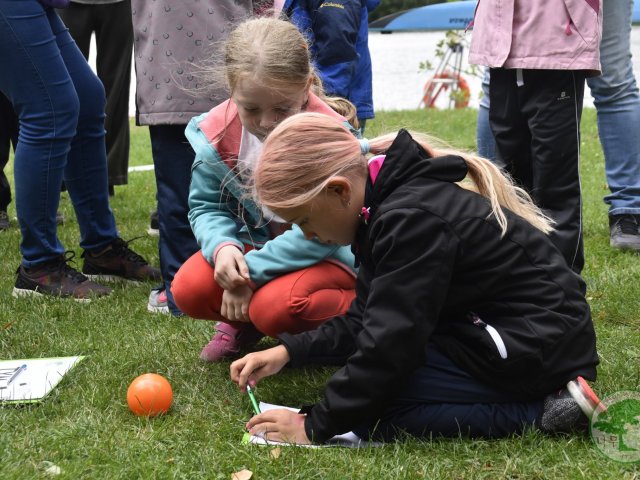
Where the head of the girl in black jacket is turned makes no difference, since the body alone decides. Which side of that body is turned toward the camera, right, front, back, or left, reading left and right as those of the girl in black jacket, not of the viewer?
left

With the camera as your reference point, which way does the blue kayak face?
facing to the left of the viewer

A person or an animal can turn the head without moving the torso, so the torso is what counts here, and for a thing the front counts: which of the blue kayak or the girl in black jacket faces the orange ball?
the girl in black jacket

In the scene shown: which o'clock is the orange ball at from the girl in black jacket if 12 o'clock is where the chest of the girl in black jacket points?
The orange ball is roughly at 12 o'clock from the girl in black jacket.

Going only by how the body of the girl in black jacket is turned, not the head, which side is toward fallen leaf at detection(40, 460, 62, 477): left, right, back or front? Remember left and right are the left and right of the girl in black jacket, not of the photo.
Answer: front

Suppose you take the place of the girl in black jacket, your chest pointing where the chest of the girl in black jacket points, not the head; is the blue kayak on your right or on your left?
on your right
